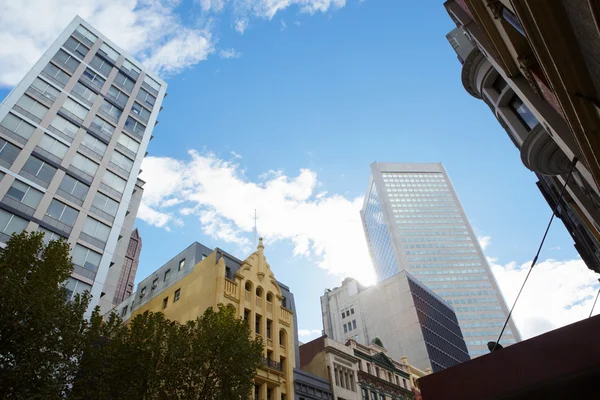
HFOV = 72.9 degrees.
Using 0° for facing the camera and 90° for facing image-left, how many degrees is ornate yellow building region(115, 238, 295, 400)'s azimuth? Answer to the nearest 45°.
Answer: approximately 315°

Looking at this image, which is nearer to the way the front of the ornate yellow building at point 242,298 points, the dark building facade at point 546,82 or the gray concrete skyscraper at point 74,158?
the dark building facade

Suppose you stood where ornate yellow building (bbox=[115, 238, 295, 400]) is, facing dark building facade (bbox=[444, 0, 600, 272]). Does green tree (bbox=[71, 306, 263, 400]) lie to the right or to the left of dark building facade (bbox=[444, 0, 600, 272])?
right

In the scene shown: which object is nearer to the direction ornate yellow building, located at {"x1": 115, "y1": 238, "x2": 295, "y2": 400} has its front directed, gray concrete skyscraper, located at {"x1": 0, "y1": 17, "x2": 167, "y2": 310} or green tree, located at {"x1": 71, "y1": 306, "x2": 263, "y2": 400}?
the green tree

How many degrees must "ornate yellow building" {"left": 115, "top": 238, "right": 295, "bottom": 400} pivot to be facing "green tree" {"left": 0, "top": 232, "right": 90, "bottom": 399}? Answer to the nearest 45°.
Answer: approximately 90° to its right

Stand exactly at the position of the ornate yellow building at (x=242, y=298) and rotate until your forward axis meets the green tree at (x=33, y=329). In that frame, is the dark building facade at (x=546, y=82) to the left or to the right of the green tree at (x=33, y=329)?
left
